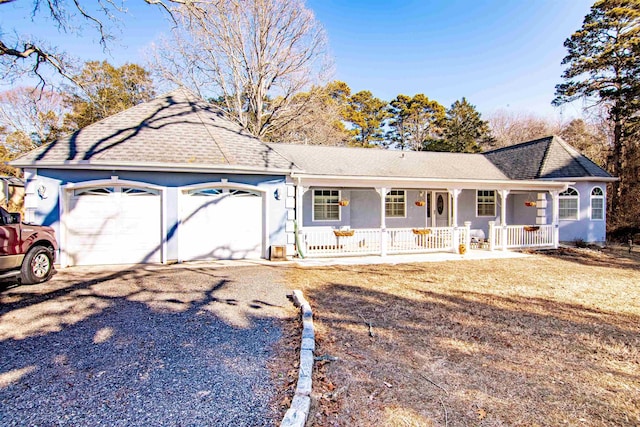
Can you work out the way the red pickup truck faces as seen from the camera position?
facing away from the viewer and to the right of the viewer

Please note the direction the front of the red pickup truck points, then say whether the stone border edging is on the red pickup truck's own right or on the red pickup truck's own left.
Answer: on the red pickup truck's own right
